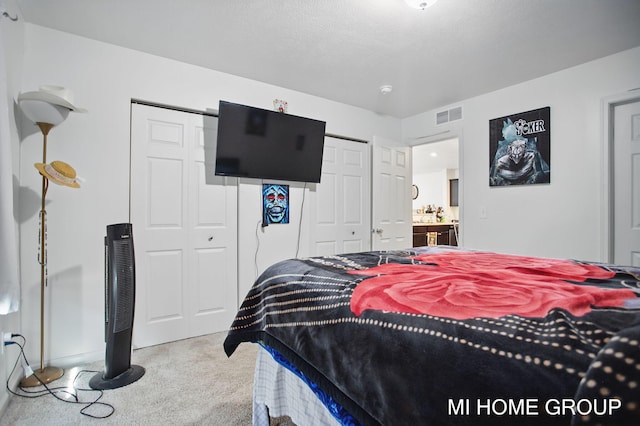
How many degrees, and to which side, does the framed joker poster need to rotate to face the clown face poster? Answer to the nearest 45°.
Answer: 0° — it already faces it

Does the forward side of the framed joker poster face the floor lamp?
yes

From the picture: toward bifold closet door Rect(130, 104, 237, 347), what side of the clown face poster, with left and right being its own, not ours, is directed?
right

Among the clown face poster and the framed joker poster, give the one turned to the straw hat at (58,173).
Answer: the framed joker poster

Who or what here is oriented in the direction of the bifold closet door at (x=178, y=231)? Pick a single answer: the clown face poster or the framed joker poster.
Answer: the framed joker poster

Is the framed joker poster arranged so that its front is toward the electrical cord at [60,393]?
yes

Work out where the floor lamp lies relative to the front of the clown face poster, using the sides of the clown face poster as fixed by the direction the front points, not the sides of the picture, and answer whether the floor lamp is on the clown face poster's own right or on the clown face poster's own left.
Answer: on the clown face poster's own right
